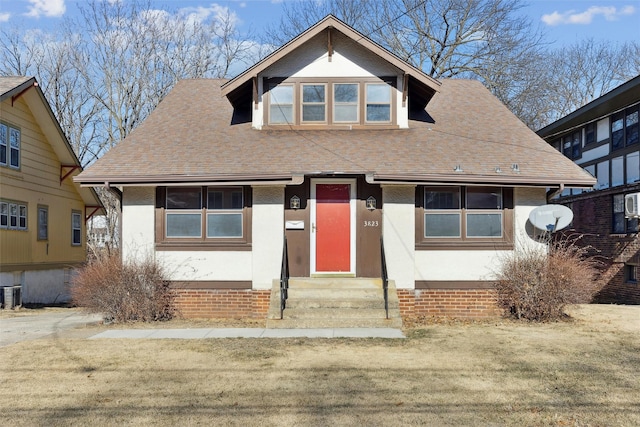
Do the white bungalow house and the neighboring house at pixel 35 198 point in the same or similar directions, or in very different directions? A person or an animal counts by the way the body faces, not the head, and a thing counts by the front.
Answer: same or similar directions

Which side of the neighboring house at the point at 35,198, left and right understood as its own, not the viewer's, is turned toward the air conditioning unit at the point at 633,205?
left

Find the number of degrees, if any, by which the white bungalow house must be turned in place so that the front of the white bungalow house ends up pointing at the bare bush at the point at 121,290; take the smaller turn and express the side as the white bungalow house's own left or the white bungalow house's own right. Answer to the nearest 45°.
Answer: approximately 90° to the white bungalow house's own right

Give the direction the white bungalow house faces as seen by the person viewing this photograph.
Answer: facing the viewer

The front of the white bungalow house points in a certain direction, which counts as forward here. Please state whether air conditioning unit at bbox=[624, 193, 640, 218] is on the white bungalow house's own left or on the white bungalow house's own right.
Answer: on the white bungalow house's own left

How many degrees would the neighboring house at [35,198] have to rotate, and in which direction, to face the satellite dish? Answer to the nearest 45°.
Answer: approximately 90° to its left

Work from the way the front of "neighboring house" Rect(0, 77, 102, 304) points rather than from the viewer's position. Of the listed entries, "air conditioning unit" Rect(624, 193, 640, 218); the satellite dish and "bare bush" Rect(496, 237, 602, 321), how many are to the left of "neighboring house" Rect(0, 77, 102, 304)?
3

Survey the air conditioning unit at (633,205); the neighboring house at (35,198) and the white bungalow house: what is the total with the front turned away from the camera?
0

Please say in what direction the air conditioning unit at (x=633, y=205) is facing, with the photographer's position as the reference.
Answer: facing the viewer and to the left of the viewer

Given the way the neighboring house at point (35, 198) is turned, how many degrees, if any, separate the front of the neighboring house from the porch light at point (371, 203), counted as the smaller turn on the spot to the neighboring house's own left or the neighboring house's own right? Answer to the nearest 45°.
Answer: approximately 90° to the neighboring house's own left
